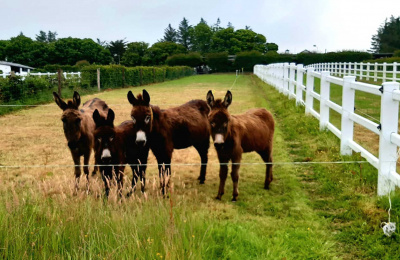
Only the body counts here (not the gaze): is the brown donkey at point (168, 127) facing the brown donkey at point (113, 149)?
yes

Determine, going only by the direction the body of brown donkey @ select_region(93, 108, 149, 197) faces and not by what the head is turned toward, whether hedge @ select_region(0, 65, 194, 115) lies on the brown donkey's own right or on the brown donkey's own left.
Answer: on the brown donkey's own right

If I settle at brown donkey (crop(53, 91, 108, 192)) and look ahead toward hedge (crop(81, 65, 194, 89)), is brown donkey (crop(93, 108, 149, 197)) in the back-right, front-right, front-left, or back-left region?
back-right

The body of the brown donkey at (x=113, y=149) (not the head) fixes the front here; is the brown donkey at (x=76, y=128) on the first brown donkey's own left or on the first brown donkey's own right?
on the first brown donkey's own right

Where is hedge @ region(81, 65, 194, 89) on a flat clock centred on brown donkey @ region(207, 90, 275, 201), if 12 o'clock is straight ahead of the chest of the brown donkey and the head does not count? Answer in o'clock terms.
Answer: The hedge is roughly at 4 o'clock from the brown donkey.

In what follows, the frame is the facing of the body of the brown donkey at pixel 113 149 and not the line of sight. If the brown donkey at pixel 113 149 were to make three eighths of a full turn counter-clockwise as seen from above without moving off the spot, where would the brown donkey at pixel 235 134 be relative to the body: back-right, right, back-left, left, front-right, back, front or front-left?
front

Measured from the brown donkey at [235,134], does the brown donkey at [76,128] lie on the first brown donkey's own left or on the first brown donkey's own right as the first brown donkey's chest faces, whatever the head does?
on the first brown donkey's own right

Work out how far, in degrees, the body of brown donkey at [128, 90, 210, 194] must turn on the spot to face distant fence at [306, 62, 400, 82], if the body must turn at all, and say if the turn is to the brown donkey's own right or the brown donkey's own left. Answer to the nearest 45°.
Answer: approximately 180°

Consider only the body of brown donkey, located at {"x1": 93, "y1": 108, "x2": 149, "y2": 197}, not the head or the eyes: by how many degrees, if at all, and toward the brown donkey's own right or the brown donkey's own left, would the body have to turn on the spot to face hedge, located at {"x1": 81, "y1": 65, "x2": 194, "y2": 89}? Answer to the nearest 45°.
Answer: approximately 135° to the brown donkey's own right

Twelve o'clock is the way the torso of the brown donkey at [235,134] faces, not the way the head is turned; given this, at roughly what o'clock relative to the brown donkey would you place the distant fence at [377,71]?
The distant fence is roughly at 5 o'clock from the brown donkey.
